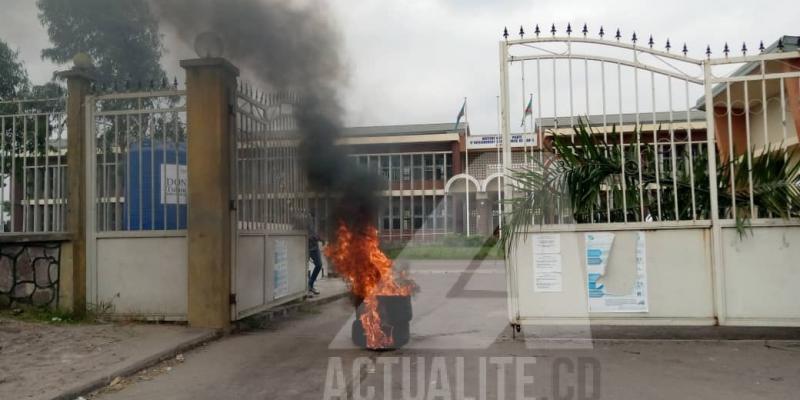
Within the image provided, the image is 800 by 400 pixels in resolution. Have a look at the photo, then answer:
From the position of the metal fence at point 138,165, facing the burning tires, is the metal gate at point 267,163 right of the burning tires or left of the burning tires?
left

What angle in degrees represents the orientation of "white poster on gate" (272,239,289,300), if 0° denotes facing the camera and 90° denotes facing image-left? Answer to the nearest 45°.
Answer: approximately 315°

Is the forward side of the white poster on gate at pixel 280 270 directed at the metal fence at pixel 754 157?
yes

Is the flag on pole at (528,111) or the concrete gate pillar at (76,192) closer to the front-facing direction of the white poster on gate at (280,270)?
the flag on pole

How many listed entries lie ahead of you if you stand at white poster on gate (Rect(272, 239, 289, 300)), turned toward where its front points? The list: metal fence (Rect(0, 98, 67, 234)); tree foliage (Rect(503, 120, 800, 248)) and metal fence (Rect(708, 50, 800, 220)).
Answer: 2
